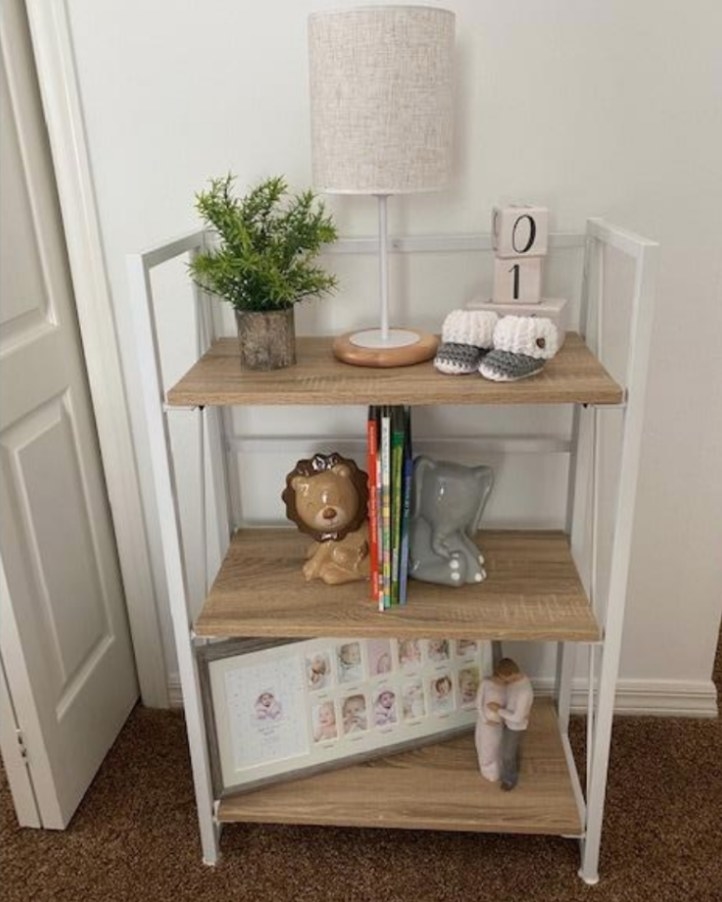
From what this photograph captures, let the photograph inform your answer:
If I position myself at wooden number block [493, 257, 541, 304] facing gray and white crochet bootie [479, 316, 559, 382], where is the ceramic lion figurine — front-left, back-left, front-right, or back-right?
front-right

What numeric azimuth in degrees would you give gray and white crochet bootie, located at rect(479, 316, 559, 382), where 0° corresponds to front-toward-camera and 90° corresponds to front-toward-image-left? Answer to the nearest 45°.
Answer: approximately 45°

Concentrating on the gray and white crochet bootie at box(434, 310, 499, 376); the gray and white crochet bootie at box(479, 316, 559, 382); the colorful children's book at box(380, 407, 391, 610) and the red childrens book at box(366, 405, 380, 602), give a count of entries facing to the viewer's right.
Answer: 2

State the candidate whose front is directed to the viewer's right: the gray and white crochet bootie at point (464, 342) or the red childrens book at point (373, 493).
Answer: the red childrens book

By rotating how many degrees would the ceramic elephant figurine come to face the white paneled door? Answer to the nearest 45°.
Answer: approximately 135° to its right

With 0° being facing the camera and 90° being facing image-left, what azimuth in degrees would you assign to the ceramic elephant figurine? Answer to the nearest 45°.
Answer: approximately 315°

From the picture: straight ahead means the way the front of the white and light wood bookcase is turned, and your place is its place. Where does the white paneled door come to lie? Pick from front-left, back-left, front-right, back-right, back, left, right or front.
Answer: right
